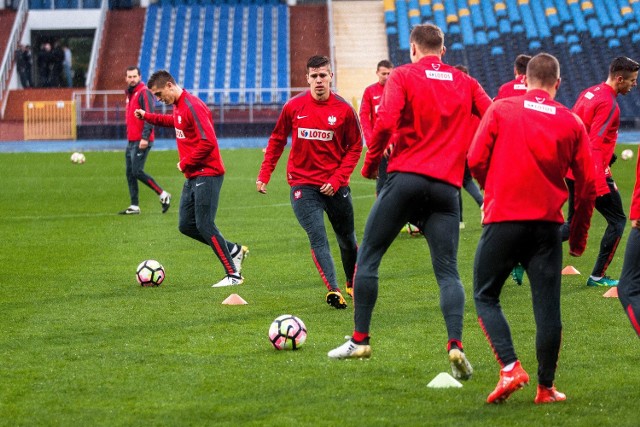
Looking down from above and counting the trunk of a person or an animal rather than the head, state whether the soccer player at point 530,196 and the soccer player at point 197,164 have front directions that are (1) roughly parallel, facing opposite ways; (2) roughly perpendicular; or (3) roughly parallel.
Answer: roughly perpendicular

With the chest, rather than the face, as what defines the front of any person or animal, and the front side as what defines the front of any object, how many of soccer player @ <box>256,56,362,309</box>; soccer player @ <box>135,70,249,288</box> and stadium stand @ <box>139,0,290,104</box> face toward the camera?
2

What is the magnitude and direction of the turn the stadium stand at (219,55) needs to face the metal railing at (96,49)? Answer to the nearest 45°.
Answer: approximately 90° to its right

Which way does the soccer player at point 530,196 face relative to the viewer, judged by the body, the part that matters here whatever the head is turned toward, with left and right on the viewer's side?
facing away from the viewer

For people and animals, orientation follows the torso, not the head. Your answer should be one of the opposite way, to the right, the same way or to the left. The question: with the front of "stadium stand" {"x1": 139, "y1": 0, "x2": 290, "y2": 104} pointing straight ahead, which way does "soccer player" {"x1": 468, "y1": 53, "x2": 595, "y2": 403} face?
the opposite way

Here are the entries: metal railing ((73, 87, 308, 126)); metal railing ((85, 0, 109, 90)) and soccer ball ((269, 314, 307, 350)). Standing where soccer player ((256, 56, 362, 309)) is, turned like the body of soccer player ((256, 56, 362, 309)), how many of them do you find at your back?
2

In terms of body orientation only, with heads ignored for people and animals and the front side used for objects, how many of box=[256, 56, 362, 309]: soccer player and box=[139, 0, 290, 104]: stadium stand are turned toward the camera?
2

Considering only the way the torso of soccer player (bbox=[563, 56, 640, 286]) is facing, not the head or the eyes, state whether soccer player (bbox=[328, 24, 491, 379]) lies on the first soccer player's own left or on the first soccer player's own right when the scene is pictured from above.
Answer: on the first soccer player's own right
